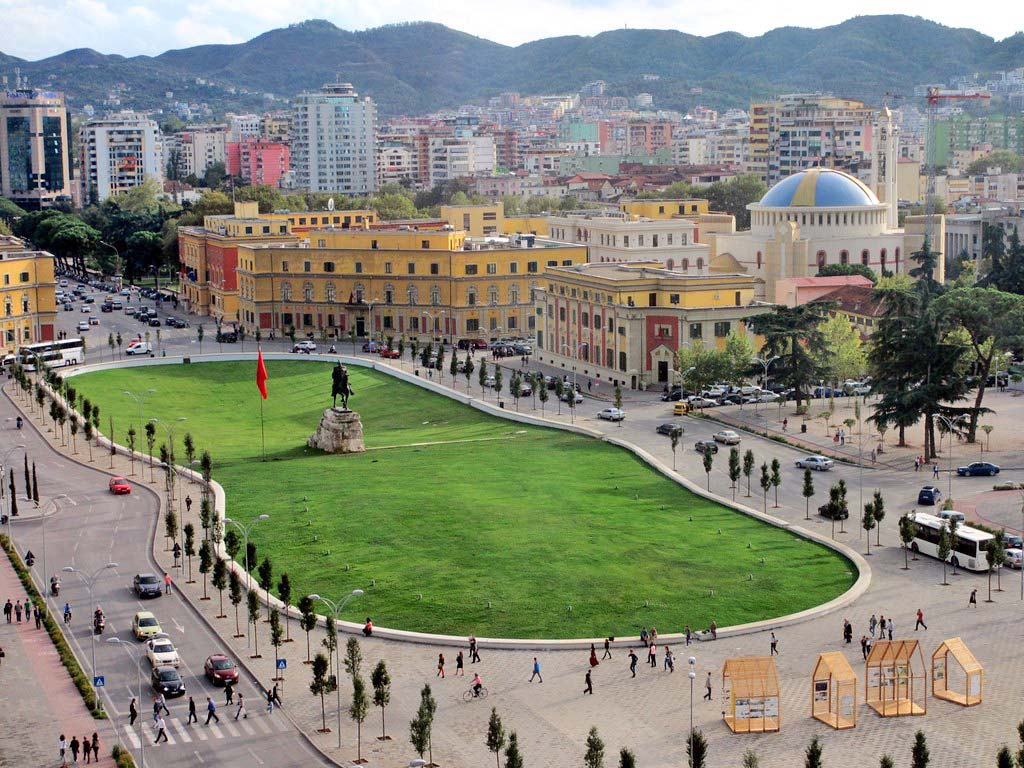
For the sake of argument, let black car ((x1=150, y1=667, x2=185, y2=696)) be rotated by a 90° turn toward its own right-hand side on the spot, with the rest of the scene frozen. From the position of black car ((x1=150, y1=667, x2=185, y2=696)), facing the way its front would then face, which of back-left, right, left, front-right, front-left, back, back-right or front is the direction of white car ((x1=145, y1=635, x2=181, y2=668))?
back-right

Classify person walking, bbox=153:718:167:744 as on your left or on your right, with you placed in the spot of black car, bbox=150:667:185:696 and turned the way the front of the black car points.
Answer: on your right

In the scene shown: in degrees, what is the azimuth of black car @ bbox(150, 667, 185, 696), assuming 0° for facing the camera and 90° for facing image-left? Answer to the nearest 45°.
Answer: approximately 315°

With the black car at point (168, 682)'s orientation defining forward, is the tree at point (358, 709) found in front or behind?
in front

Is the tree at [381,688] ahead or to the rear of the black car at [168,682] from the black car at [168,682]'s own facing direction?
ahead

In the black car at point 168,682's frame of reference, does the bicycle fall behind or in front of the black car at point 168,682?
in front

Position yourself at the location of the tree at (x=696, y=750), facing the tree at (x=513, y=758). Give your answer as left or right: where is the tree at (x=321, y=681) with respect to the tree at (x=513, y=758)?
right
